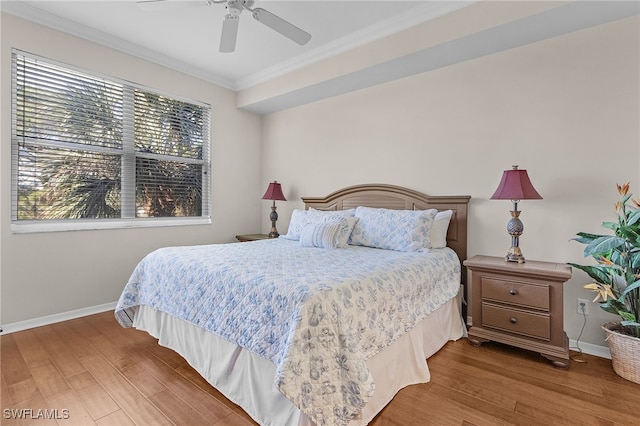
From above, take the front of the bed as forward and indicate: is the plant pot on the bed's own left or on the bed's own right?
on the bed's own left

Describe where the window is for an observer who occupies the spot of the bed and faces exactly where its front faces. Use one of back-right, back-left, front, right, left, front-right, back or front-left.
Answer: right

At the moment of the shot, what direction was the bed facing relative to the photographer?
facing the viewer and to the left of the viewer
